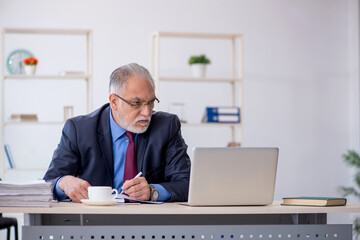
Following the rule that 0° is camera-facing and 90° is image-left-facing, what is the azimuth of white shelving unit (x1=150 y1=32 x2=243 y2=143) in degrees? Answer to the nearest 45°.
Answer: approximately 0°

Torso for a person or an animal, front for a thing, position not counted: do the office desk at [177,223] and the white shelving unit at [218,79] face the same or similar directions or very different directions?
very different directions

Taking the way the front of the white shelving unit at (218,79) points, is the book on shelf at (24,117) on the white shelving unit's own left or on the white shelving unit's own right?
on the white shelving unit's own right

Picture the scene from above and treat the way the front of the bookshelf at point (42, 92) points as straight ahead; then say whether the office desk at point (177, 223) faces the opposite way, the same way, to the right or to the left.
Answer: the opposite way

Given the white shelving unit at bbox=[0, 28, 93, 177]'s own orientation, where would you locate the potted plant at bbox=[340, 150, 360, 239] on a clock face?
The potted plant is roughly at 9 o'clock from the white shelving unit.

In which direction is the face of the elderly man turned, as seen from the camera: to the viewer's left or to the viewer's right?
to the viewer's right

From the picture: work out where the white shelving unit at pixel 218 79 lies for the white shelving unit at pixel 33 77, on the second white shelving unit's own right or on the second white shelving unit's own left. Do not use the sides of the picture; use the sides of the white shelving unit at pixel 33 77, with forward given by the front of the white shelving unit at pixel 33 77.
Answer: on the second white shelving unit's own left

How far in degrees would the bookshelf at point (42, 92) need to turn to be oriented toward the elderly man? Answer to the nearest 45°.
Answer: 0° — it already faces them

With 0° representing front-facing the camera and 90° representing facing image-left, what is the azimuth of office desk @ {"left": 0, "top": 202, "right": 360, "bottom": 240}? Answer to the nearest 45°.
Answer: approximately 180°
